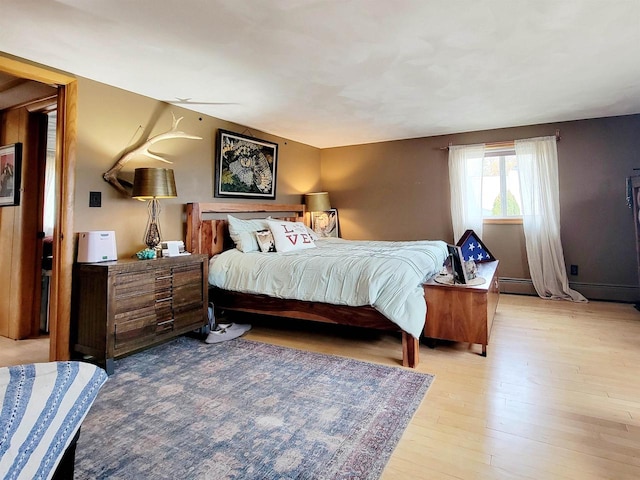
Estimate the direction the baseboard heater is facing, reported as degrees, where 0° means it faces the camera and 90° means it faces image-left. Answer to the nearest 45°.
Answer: approximately 45°

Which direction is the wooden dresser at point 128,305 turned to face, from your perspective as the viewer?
facing the viewer and to the right of the viewer

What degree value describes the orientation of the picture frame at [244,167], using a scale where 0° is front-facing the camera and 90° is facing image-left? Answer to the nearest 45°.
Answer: approximately 315°

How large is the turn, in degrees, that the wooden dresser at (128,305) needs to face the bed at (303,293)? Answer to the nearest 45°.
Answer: approximately 45° to its left

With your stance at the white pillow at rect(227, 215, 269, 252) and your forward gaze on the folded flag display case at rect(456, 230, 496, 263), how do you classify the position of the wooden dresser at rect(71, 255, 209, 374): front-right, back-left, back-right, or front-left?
back-right

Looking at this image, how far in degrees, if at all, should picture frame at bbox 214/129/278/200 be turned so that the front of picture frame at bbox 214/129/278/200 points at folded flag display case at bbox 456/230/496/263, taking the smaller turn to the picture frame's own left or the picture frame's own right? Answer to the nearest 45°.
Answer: approximately 45° to the picture frame's own left

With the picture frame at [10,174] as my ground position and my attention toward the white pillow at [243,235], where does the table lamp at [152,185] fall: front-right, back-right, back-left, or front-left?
front-right

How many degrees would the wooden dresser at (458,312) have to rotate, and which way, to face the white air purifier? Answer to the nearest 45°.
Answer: approximately 135° to its right

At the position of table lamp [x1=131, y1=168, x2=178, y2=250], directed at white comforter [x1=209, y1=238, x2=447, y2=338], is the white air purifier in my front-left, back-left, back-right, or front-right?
back-right
